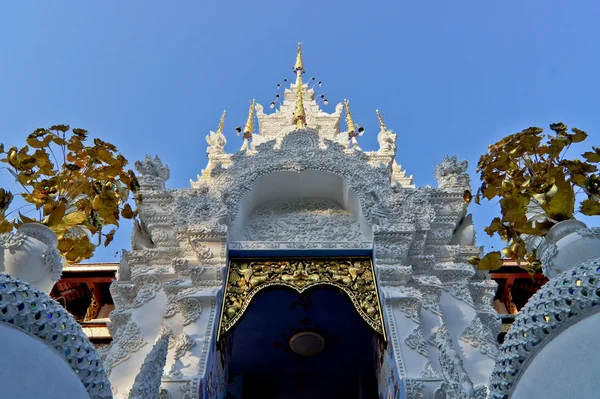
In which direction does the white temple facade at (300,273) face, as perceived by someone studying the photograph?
facing the viewer
